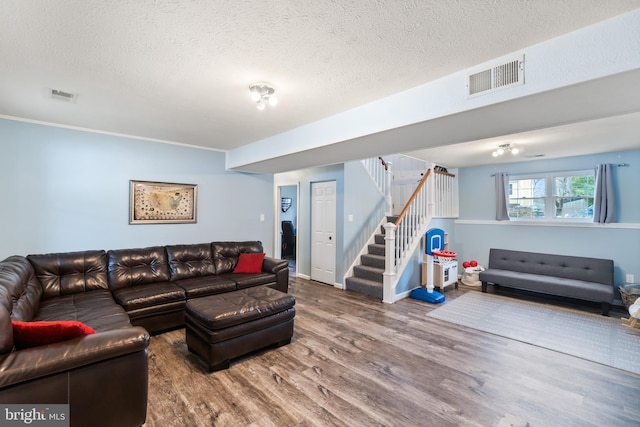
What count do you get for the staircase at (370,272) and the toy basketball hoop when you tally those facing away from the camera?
0

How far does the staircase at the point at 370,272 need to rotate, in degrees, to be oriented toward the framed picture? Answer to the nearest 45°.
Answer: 0° — it already faces it

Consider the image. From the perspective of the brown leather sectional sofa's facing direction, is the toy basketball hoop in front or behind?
in front

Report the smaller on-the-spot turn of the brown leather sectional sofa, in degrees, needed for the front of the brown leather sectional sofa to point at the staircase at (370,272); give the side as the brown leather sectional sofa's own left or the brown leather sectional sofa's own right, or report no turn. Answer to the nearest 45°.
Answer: approximately 45° to the brown leather sectional sofa's own left

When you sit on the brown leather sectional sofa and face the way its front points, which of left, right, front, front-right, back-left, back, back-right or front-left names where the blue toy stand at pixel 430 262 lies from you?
front-left

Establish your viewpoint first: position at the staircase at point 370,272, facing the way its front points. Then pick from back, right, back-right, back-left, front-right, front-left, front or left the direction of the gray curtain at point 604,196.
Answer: back-left

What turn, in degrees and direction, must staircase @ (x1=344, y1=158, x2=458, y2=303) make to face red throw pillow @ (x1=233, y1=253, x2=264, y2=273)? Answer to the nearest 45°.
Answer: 0° — it already faces it

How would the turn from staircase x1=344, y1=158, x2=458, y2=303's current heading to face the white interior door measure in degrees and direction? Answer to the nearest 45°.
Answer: approximately 45° to its right

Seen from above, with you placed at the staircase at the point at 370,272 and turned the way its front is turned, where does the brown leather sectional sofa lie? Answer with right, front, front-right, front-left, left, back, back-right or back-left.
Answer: front

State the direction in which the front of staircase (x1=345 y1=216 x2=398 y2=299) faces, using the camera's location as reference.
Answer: facing the viewer and to the left of the viewer

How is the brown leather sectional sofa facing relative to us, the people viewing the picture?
facing the viewer and to the right of the viewer

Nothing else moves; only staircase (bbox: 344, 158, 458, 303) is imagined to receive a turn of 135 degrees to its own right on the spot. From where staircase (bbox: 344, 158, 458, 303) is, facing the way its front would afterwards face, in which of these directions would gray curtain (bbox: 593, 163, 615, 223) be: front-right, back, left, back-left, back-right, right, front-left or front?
right

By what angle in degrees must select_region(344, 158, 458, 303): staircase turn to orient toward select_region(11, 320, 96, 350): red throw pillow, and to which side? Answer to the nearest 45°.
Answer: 0° — it already faces it

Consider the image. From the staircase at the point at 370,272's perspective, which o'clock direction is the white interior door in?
The white interior door is roughly at 2 o'clock from the staircase.

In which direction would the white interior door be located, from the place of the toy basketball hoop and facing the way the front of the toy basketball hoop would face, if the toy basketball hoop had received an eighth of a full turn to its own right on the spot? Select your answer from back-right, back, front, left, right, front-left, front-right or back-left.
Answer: right
